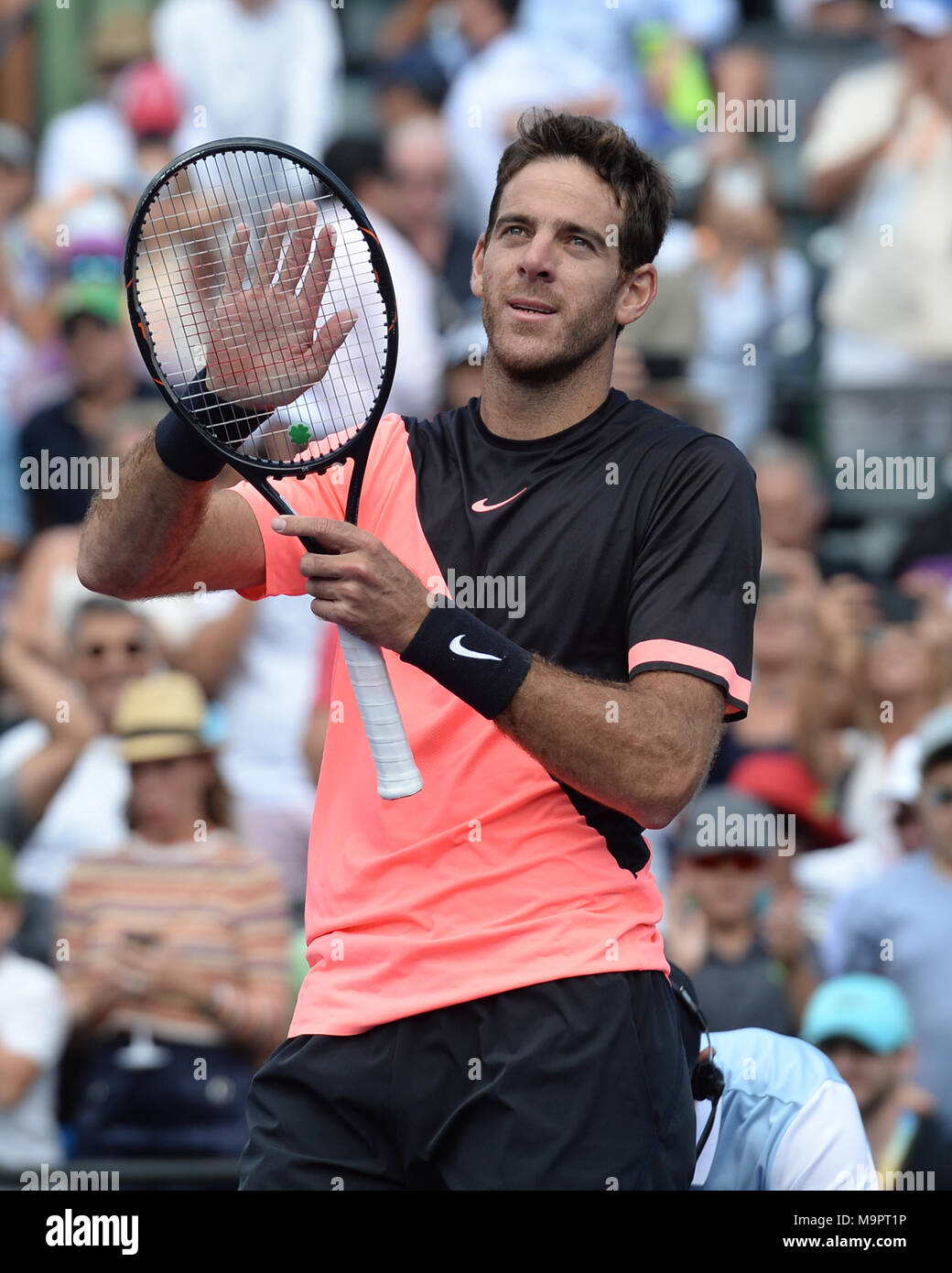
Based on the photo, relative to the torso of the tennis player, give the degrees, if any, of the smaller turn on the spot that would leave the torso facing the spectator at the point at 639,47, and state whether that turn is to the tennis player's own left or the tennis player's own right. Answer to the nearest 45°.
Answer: approximately 135° to the tennis player's own right

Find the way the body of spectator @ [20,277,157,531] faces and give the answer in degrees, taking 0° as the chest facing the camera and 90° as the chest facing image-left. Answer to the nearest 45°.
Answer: approximately 0°

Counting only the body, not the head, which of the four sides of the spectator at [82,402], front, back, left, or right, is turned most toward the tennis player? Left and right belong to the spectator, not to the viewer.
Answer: front

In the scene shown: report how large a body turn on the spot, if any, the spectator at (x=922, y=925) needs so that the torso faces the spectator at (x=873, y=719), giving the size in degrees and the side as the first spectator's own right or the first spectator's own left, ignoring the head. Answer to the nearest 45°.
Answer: approximately 180°

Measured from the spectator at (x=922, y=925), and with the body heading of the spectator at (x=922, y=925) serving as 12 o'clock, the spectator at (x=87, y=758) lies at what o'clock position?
the spectator at (x=87, y=758) is roughly at 3 o'clock from the spectator at (x=922, y=925).

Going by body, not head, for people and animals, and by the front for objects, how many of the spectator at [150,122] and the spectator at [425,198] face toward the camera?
2

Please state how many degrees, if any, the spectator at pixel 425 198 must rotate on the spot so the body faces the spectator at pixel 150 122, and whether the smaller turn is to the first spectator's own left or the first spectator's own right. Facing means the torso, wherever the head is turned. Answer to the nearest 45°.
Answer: approximately 90° to the first spectator's own right

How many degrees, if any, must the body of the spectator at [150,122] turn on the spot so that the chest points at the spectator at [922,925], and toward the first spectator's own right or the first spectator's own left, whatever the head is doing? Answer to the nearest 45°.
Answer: approximately 45° to the first spectator's own left

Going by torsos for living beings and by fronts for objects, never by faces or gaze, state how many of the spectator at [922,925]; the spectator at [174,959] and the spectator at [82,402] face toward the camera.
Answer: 3

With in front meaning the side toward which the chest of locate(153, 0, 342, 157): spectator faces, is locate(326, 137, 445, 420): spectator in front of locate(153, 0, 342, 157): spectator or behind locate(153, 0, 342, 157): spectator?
in front
